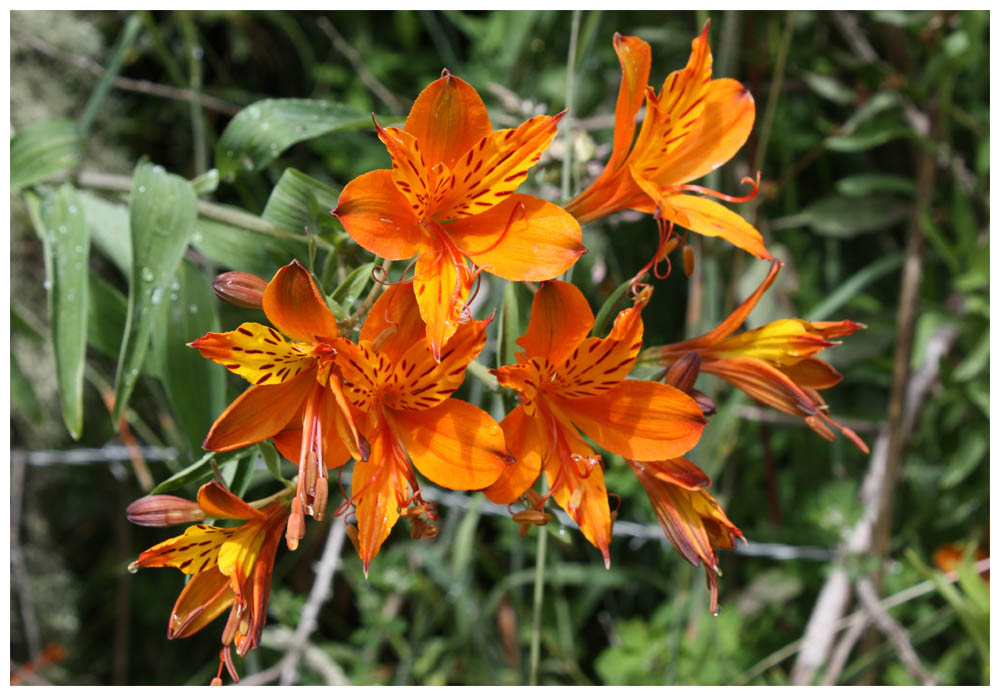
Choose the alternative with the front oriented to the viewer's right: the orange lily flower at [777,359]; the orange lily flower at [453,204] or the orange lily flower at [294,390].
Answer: the orange lily flower at [777,359]

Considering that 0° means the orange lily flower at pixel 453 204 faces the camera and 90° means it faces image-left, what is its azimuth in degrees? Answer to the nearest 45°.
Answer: approximately 0°

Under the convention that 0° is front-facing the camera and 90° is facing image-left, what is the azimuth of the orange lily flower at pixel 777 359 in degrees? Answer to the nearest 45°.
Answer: approximately 270°

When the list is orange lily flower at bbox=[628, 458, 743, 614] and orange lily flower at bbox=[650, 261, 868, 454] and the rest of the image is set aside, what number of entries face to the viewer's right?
2

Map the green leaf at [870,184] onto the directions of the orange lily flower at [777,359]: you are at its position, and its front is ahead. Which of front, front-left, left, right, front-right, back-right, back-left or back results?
left

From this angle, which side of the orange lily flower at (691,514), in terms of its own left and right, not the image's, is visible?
right

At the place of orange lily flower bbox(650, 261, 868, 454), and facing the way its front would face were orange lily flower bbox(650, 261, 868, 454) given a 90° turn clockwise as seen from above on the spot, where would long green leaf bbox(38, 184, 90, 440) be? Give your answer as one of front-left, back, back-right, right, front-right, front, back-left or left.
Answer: right
